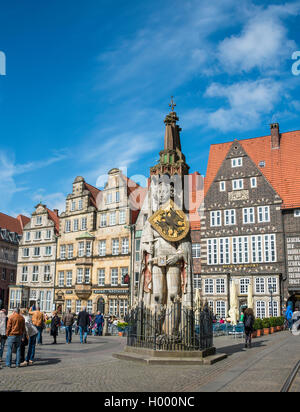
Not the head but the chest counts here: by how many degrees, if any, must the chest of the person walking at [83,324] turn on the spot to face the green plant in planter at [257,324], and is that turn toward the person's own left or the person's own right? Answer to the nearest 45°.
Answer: approximately 90° to the person's own right

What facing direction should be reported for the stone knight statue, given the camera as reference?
facing the viewer

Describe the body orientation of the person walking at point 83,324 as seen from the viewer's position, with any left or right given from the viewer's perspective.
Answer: facing away from the viewer

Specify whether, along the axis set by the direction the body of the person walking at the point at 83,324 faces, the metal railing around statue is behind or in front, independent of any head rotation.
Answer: behind

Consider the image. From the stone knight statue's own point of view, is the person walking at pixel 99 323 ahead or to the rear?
to the rear

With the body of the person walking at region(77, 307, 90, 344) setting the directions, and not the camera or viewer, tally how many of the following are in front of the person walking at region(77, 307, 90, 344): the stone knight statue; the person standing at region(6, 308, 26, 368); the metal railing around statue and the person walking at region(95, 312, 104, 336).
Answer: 1
